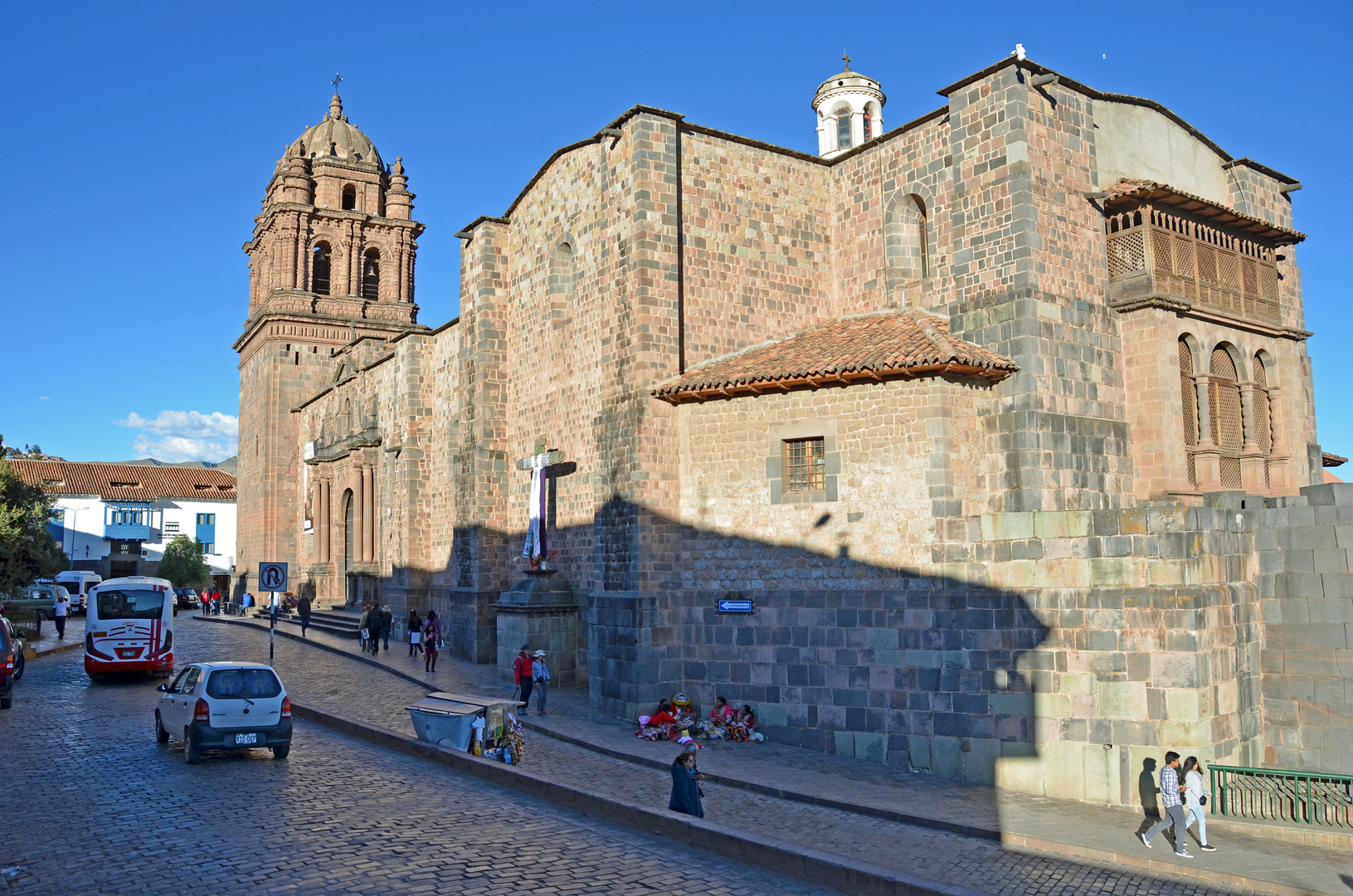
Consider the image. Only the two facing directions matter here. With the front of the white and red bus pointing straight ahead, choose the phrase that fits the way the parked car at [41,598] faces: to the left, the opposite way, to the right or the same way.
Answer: to the left

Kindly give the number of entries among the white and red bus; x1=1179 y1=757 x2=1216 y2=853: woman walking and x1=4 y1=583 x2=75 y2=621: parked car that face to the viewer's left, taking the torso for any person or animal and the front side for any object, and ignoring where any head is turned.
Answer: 1

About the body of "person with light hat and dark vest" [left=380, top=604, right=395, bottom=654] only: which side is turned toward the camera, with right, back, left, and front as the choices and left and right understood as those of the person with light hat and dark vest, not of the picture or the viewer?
back

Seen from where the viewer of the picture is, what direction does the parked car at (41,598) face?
facing to the left of the viewer
